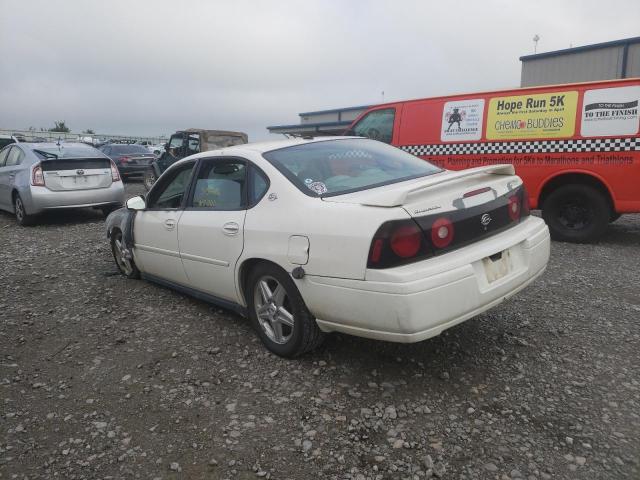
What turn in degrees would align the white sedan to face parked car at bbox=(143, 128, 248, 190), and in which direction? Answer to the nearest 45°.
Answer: approximately 45° to its right

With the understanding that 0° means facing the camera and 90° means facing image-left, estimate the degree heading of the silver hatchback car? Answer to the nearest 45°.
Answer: approximately 135°

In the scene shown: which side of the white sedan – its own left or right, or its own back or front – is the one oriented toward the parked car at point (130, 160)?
front

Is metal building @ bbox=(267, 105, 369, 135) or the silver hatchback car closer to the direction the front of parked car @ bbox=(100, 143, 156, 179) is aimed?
the metal building

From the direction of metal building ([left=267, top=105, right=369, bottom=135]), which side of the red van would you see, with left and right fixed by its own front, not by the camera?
front

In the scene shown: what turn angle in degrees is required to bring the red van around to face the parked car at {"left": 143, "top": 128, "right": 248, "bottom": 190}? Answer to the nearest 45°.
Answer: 0° — it already faces it

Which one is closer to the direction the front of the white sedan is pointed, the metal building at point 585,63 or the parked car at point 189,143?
the parked car

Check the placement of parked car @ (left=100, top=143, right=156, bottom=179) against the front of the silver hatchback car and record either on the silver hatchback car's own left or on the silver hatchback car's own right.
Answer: on the silver hatchback car's own right

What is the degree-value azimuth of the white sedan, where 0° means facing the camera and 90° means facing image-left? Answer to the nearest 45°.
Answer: approximately 135°

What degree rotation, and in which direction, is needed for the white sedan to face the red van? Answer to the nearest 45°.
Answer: approximately 90° to its right
